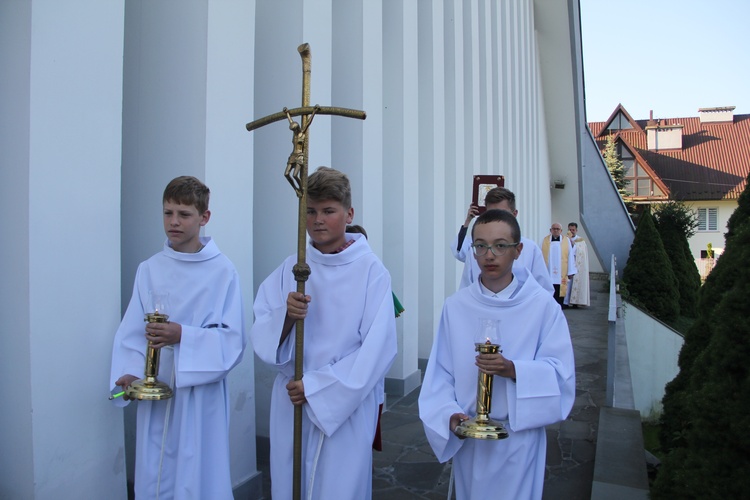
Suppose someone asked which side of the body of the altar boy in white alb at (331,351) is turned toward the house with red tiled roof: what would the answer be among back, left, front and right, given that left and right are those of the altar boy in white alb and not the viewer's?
back

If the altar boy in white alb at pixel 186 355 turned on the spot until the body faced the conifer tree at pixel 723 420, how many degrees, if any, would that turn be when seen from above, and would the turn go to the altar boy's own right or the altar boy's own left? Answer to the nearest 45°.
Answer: approximately 90° to the altar boy's own left

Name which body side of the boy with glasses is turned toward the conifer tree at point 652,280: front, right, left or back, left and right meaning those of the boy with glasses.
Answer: back

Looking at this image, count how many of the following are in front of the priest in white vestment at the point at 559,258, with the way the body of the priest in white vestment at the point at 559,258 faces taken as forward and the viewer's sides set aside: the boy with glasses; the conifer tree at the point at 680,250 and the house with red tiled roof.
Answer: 1

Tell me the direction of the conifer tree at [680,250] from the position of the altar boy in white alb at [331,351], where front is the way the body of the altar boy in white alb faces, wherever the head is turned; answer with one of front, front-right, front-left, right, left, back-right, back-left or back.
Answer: back

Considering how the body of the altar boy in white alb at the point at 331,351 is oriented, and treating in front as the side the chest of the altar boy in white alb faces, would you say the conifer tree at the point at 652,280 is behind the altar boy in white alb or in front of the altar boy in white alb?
behind

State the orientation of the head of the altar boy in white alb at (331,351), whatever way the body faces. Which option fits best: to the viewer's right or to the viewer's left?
to the viewer's left

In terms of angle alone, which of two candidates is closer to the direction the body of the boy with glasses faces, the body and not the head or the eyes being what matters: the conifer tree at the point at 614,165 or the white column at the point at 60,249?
the white column

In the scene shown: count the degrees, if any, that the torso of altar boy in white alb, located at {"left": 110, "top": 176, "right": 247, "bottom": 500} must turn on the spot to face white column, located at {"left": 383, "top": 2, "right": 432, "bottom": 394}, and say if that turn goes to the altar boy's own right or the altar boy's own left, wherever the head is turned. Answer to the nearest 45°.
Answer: approximately 180°

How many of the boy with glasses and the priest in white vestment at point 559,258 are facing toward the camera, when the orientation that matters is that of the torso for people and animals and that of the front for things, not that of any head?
2

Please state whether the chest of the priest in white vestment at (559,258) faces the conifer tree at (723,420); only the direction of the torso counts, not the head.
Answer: yes

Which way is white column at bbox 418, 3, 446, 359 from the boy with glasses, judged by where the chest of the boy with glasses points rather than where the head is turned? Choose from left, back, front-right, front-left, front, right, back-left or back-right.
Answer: back
